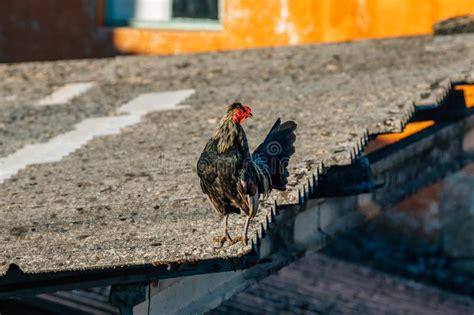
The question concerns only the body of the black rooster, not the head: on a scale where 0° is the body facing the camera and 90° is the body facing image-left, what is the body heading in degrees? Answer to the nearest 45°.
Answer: approximately 45°
